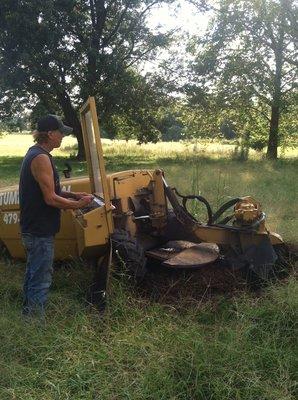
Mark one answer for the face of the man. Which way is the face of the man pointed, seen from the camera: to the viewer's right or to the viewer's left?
to the viewer's right

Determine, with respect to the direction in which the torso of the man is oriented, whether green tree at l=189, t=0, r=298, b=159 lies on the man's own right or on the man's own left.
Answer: on the man's own left

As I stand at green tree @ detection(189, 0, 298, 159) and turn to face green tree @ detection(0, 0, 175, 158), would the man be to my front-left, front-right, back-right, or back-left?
front-left

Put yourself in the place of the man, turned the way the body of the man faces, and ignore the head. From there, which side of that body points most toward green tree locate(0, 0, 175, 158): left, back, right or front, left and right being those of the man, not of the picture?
left

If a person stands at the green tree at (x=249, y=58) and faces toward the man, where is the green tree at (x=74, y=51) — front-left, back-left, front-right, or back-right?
front-right

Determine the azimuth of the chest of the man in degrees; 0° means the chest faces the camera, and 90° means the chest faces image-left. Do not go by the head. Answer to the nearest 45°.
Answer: approximately 270°
